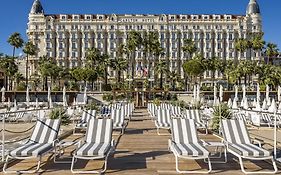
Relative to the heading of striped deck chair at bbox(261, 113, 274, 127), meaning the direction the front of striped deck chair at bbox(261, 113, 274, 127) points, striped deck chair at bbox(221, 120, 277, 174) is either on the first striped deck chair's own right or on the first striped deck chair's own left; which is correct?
on the first striped deck chair's own right

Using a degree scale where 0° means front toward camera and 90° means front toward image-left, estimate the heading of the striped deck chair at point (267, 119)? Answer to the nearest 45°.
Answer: approximately 315°

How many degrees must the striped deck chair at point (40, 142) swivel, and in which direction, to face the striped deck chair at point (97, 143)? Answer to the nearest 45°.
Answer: approximately 135° to its left

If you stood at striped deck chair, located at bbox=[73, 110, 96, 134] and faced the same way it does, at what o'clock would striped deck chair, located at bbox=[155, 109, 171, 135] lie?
striped deck chair, located at bbox=[155, 109, 171, 135] is roughly at 8 o'clock from striped deck chair, located at bbox=[73, 110, 96, 134].

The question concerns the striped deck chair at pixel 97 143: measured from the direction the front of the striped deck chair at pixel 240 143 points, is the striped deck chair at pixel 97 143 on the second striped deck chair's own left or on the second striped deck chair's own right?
on the second striped deck chair's own right

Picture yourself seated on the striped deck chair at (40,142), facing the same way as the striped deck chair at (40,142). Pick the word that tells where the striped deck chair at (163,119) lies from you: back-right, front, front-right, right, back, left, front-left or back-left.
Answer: back

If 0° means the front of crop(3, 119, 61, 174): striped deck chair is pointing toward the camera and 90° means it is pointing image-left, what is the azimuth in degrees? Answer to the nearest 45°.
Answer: approximately 45°

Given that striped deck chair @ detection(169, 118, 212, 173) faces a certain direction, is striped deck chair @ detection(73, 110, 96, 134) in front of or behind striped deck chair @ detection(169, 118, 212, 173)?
behind

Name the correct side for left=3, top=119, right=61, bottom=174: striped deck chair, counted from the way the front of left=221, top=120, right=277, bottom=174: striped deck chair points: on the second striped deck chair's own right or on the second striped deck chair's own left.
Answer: on the second striped deck chair's own right

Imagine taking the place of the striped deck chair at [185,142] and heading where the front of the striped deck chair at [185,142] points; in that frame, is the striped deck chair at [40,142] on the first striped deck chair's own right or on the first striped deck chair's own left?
on the first striped deck chair's own right
